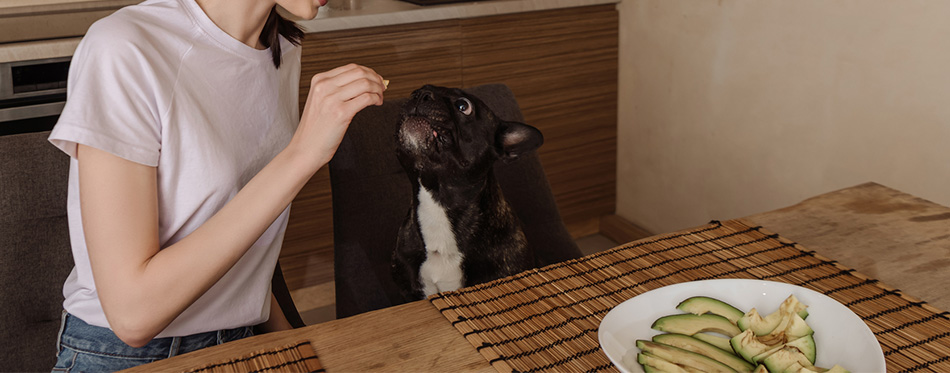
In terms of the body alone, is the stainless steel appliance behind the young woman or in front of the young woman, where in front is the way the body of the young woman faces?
behind

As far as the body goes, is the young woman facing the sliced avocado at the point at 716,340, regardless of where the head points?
yes

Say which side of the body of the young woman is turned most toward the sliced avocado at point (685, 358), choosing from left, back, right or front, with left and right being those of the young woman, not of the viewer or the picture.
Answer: front

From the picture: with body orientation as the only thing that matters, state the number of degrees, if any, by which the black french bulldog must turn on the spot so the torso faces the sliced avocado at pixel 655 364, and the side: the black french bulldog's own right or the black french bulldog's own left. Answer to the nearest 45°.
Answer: approximately 45° to the black french bulldog's own left

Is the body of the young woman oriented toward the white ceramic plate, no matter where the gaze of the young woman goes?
yes

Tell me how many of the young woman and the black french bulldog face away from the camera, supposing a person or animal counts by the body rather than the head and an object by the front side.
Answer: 0

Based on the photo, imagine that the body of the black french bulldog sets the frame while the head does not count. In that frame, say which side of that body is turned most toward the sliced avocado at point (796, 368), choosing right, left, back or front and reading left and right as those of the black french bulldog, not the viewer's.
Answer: left

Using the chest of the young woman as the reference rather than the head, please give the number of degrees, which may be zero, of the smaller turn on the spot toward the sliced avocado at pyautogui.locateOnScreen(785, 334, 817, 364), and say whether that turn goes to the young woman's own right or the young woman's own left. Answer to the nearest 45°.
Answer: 0° — they already face it

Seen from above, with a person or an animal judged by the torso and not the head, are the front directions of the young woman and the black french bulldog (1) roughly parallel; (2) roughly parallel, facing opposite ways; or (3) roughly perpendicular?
roughly perpendicular

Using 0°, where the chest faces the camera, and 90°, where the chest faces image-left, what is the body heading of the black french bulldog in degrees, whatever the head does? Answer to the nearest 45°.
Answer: approximately 45°
